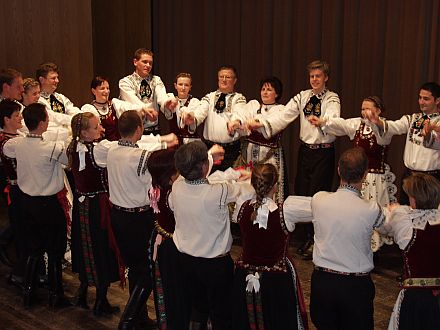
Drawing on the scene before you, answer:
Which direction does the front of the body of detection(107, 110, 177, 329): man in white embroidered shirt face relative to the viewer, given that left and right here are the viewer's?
facing away from the viewer and to the right of the viewer

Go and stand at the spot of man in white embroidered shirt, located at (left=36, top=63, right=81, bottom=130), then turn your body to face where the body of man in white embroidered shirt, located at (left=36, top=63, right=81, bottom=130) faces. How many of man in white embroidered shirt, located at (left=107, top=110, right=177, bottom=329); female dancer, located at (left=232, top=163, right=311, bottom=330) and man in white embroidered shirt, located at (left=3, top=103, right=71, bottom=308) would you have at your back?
0

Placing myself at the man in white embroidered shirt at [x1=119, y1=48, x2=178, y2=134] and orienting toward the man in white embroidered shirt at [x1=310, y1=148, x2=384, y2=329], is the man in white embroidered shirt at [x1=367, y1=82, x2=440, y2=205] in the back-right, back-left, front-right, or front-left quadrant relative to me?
front-left

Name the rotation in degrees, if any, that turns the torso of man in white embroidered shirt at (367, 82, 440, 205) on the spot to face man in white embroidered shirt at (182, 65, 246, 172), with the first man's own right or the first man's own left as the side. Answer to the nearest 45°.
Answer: approximately 45° to the first man's own right

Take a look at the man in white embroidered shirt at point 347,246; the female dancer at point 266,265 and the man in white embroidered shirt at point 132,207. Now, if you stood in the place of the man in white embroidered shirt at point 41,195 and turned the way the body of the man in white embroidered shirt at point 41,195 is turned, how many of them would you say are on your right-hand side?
3

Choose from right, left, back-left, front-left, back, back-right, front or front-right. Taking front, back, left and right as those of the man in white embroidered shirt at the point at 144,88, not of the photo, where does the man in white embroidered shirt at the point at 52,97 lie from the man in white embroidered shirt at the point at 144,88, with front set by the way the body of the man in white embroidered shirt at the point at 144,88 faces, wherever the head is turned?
back-right

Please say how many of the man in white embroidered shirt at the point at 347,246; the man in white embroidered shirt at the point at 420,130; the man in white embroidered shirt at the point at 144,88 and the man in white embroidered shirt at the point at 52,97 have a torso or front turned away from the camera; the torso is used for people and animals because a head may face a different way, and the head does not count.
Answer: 1

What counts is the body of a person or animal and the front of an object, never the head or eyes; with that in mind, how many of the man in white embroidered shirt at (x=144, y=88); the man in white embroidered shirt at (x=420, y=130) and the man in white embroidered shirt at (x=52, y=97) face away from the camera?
0

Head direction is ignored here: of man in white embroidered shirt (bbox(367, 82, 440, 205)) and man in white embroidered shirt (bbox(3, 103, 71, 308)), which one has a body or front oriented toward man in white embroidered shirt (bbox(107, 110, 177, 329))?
man in white embroidered shirt (bbox(367, 82, 440, 205))

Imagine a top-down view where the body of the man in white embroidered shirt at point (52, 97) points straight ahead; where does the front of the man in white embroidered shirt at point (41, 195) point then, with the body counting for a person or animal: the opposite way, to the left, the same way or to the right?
to the left

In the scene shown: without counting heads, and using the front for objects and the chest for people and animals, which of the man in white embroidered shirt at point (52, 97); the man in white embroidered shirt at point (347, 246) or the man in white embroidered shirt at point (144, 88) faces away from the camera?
the man in white embroidered shirt at point (347, 246)

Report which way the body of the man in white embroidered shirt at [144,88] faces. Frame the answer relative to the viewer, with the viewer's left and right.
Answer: facing the viewer and to the right of the viewer

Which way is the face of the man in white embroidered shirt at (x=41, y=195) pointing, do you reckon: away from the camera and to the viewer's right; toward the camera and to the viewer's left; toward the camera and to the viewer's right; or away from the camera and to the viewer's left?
away from the camera and to the viewer's right

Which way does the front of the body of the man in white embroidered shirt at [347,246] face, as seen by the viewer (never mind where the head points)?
away from the camera

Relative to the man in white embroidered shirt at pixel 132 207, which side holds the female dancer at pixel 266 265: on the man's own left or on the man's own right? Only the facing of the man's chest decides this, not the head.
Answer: on the man's own right

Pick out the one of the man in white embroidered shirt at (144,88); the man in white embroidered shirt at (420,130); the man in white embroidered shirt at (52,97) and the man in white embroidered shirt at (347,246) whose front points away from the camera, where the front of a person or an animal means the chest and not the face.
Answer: the man in white embroidered shirt at (347,246)

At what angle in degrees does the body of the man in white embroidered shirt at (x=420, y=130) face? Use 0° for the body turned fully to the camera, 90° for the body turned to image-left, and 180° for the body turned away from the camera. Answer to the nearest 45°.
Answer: approximately 45°

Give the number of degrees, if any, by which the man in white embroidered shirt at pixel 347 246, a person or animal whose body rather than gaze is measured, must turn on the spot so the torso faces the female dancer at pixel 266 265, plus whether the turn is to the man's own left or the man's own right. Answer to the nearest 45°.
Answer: approximately 90° to the man's own left

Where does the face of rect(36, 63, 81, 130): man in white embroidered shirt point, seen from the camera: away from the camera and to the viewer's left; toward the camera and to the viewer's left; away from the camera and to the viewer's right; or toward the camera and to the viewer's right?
toward the camera and to the viewer's right
